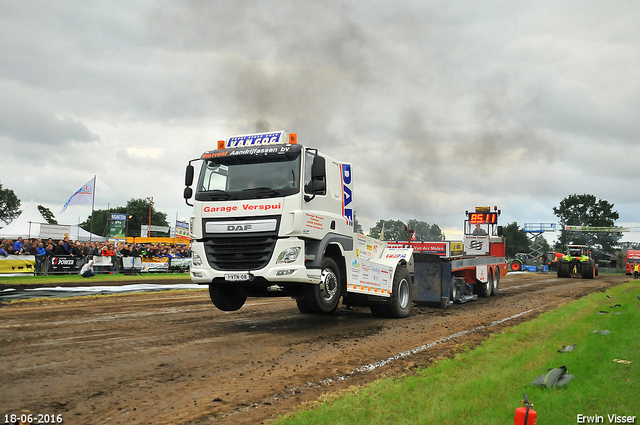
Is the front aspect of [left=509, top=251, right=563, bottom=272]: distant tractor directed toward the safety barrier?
no

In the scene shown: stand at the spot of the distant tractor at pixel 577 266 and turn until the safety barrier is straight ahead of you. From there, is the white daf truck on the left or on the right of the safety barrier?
left

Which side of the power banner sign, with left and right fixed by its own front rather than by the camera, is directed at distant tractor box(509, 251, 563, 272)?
left

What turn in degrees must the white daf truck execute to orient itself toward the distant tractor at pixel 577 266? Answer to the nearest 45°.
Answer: approximately 180°

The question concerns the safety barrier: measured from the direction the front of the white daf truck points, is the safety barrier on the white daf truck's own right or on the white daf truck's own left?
on the white daf truck's own right

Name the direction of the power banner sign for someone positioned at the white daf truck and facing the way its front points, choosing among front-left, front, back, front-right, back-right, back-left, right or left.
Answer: right

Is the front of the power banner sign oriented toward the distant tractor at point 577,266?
no

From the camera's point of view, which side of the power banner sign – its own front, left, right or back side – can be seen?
front

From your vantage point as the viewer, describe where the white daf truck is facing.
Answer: facing the viewer and to the left of the viewer

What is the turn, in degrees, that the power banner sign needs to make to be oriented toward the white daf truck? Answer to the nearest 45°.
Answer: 0° — it already faces it
